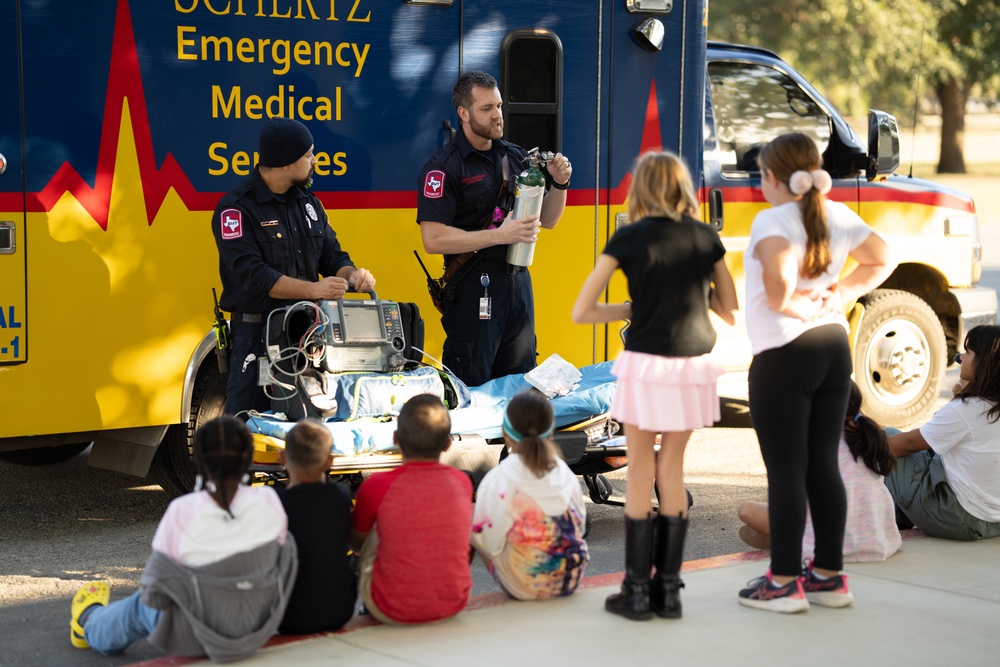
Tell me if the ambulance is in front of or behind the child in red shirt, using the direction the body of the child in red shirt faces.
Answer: in front

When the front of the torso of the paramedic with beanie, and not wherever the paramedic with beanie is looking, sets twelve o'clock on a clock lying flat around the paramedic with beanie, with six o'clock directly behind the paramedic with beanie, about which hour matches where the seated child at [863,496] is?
The seated child is roughly at 11 o'clock from the paramedic with beanie.

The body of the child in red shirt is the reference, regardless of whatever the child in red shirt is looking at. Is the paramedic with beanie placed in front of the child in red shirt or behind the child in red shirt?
in front

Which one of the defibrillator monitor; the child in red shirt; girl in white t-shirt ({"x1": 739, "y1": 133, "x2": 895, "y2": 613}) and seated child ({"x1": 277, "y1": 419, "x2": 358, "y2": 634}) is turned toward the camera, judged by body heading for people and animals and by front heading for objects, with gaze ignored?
the defibrillator monitor

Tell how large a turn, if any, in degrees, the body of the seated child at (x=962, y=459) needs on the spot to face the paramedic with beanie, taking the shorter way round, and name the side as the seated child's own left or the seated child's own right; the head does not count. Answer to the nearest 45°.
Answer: approximately 45° to the seated child's own left

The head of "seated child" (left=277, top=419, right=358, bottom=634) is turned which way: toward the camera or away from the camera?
away from the camera

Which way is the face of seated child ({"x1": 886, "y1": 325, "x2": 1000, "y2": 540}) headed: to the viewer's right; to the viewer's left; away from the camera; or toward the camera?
to the viewer's left

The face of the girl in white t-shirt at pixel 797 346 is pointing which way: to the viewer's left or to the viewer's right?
to the viewer's left

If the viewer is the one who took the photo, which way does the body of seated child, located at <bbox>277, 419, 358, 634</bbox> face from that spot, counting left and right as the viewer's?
facing away from the viewer

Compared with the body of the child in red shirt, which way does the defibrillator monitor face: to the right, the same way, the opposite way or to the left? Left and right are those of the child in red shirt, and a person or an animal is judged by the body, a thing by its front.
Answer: the opposite way

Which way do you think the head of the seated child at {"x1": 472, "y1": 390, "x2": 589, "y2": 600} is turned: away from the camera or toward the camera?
away from the camera

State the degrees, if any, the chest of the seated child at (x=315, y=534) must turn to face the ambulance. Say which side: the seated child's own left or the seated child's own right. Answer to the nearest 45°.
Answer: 0° — they already face it

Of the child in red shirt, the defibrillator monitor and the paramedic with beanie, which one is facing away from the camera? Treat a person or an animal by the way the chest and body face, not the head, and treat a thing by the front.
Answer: the child in red shirt

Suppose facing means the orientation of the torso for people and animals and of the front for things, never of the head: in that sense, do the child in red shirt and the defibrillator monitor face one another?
yes

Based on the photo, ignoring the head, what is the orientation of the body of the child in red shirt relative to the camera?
away from the camera
